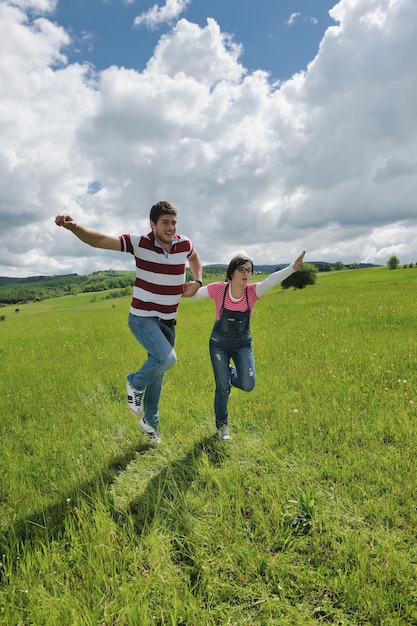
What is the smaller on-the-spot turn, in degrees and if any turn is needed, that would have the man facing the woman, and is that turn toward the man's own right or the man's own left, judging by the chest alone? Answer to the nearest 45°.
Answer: approximately 45° to the man's own left

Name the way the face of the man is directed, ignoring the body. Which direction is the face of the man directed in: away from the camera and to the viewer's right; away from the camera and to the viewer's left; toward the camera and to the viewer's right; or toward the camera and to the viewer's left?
toward the camera and to the viewer's right

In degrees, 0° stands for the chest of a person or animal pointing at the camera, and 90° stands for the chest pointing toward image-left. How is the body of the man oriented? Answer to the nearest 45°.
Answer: approximately 315°
